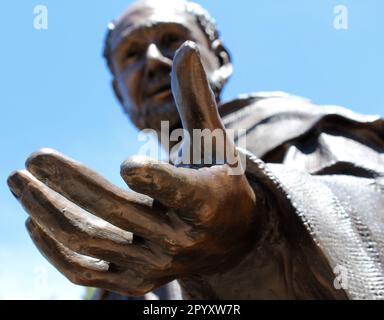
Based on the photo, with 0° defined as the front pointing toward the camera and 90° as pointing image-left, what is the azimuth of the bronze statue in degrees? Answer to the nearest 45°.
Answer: approximately 45°
